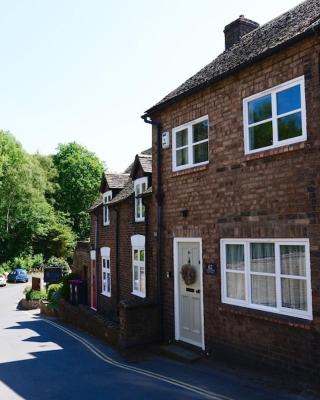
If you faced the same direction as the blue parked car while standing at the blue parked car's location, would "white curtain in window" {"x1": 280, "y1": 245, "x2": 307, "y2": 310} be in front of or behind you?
in front

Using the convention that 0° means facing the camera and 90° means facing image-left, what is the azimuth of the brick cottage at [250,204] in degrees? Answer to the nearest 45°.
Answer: approximately 45°

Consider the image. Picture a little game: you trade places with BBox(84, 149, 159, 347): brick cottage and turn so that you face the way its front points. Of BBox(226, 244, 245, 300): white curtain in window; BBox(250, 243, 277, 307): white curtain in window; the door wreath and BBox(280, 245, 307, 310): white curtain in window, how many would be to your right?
0

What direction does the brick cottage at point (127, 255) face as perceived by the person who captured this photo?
facing the viewer and to the left of the viewer

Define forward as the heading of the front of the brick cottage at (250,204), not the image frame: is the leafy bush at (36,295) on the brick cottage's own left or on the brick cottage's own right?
on the brick cottage's own right

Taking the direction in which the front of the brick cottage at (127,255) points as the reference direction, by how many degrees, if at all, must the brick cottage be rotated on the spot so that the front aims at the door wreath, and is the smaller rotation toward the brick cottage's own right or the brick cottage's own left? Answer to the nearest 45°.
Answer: approximately 45° to the brick cottage's own left

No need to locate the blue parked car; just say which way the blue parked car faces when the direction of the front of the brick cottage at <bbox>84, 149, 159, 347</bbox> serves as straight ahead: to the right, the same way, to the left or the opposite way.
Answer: to the left

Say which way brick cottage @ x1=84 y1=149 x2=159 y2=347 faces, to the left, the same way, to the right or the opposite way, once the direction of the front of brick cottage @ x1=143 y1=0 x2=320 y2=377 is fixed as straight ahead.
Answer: the same way

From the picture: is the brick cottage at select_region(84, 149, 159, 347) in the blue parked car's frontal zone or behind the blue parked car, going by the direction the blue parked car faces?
frontal zone

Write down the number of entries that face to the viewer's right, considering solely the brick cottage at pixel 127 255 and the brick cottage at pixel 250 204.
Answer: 0

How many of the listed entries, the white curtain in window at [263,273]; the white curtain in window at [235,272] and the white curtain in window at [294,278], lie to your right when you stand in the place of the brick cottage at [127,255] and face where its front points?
0

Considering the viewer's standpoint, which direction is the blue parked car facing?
facing the viewer and to the right of the viewer

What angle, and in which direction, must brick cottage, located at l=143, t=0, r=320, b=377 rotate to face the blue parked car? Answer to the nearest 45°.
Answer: approximately 90° to its right

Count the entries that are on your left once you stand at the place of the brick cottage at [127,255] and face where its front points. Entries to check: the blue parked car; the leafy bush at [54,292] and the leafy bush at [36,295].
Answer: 0

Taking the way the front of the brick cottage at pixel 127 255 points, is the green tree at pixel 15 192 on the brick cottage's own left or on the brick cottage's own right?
on the brick cottage's own right

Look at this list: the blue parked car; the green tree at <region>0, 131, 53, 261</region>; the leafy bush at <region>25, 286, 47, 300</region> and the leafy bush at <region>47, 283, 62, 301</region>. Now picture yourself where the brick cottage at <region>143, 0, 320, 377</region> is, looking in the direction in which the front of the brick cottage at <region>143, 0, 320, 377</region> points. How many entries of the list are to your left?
0
